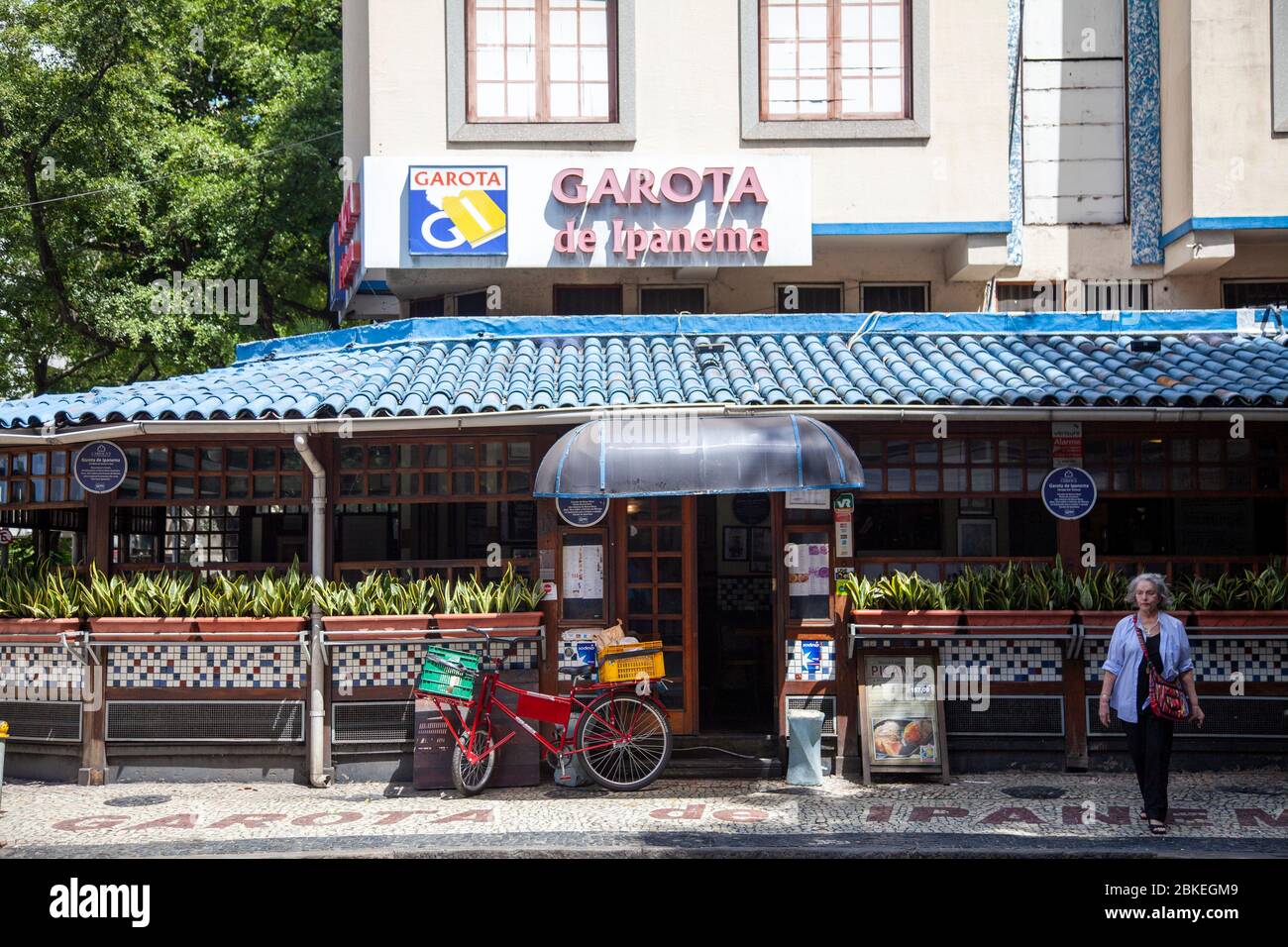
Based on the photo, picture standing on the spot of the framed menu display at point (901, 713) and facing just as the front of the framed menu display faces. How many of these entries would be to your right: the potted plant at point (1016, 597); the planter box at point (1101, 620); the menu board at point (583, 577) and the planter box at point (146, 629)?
2

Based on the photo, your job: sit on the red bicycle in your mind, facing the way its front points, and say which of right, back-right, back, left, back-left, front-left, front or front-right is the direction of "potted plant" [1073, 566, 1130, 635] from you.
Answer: back

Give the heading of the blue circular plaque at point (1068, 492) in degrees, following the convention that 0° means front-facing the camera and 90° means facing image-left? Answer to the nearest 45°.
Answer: approximately 0°

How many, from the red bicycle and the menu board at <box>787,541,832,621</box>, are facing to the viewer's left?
1

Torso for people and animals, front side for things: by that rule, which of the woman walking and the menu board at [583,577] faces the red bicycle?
the menu board

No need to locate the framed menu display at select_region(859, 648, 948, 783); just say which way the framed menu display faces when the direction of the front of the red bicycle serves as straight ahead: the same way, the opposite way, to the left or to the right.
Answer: to the left

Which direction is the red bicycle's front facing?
to the viewer's left

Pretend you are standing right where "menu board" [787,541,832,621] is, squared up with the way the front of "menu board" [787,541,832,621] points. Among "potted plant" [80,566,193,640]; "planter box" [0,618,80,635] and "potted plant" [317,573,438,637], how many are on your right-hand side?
3
